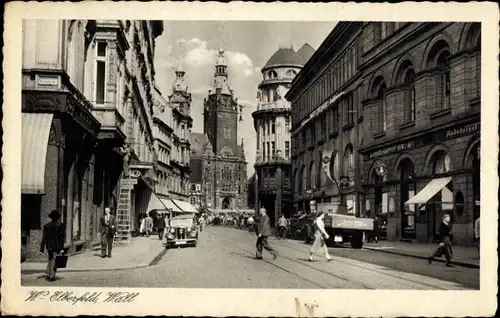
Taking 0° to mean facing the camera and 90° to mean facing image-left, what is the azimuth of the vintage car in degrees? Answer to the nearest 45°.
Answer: approximately 0°

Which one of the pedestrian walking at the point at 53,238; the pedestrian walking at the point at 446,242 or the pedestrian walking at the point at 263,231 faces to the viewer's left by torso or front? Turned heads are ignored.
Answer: the pedestrian walking at the point at 263,231

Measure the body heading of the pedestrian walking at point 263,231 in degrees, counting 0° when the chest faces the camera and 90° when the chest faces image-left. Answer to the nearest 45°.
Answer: approximately 90°

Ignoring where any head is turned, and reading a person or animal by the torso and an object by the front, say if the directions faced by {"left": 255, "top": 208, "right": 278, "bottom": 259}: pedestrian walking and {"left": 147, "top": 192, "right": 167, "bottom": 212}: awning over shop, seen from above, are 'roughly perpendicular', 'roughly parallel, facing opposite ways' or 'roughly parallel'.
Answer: roughly parallel, facing opposite ways
